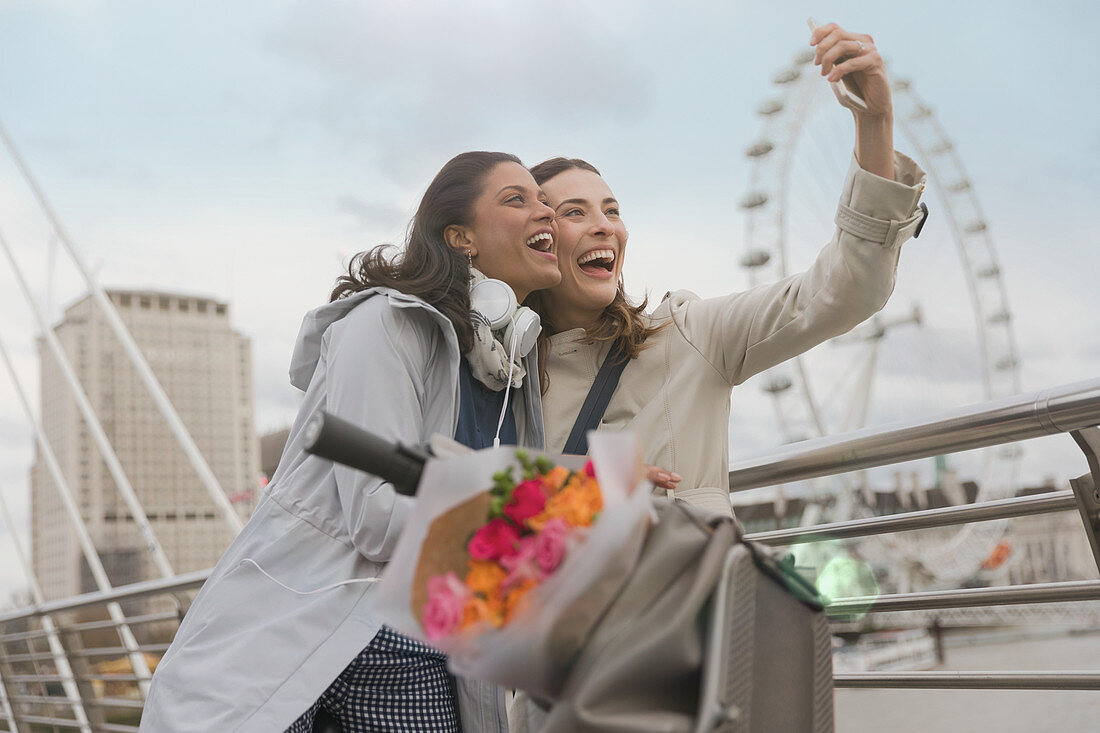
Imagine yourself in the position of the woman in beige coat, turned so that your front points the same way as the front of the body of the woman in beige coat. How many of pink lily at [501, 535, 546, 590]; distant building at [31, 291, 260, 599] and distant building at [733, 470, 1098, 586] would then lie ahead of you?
1

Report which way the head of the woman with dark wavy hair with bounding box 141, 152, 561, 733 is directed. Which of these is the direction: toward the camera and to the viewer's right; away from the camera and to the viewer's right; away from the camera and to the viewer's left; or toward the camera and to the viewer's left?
toward the camera and to the viewer's right

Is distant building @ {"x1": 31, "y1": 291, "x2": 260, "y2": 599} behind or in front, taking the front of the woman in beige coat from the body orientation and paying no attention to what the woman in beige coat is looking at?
behind

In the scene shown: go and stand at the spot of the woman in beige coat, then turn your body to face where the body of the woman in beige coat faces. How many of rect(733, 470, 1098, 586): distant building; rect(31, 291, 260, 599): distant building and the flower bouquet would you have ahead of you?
1

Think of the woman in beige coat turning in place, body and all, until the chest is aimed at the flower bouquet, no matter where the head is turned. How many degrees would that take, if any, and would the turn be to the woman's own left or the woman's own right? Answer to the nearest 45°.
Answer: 0° — they already face it

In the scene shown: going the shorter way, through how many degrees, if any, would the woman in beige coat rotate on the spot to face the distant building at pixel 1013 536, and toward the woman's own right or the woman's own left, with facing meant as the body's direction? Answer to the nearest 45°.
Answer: approximately 180°

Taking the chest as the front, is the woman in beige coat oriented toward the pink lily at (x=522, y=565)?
yes

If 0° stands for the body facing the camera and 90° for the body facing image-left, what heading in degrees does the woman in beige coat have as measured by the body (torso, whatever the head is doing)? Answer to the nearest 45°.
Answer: approximately 0°

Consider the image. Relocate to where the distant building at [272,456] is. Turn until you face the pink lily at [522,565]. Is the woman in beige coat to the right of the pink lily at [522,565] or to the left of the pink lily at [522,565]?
left
